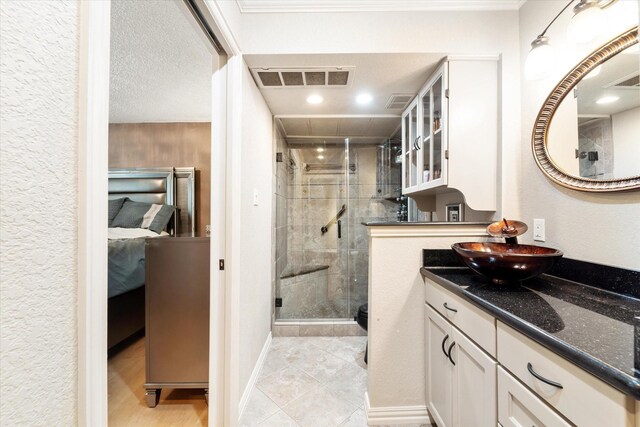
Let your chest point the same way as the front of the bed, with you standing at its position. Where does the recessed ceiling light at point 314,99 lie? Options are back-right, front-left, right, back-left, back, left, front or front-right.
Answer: front-left

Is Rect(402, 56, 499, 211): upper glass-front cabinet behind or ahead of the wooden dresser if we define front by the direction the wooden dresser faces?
behind

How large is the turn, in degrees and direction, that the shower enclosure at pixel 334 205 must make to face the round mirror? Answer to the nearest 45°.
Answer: approximately 45° to its left

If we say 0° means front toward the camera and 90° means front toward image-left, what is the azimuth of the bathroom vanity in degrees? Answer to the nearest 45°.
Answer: approximately 45°

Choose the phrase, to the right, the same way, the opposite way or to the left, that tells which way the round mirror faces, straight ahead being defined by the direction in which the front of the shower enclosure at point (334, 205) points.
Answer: to the right

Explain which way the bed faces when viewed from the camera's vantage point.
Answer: facing the viewer

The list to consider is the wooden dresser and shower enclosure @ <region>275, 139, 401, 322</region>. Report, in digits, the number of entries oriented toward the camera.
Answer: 1

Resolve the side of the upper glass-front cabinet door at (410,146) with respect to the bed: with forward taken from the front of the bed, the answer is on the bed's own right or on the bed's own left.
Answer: on the bed's own left

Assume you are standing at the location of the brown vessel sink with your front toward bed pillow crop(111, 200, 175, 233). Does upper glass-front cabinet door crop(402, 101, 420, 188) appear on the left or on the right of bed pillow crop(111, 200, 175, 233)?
right

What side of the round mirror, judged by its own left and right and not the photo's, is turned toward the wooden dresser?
front

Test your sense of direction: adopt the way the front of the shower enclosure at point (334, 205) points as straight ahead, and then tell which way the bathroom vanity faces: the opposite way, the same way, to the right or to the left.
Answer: to the right
